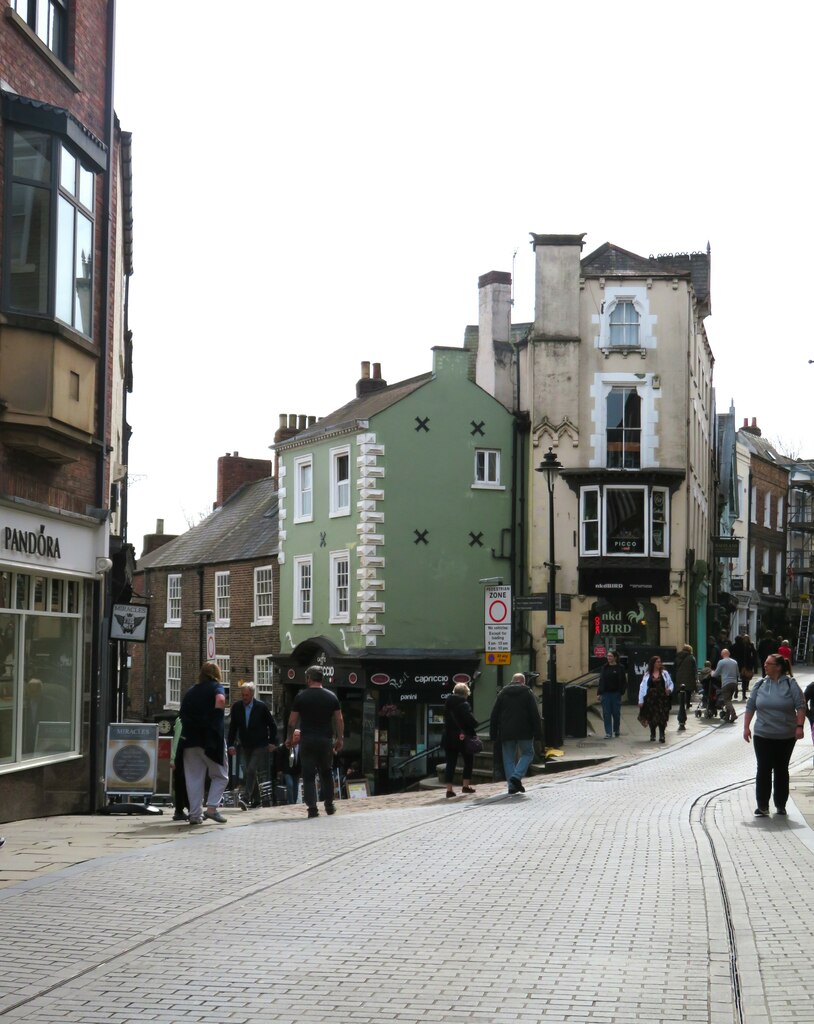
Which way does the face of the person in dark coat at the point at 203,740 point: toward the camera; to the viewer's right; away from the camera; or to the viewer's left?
away from the camera

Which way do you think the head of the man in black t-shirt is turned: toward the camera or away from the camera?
away from the camera

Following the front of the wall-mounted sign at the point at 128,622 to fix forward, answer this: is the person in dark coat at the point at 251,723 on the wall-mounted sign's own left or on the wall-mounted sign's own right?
on the wall-mounted sign's own left

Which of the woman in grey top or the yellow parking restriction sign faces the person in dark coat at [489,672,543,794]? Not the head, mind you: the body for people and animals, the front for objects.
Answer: the yellow parking restriction sign

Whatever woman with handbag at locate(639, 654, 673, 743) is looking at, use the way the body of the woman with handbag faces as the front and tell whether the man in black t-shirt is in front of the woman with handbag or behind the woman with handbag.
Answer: in front

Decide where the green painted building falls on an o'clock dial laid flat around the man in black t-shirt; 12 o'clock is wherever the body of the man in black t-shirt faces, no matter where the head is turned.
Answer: The green painted building is roughly at 12 o'clock from the man in black t-shirt.

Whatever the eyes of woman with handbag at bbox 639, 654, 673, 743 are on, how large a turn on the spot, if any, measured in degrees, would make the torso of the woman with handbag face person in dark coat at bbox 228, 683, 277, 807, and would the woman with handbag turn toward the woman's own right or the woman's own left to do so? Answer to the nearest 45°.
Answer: approximately 45° to the woman's own right

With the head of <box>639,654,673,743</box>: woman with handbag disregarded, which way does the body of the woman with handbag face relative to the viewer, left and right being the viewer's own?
facing the viewer

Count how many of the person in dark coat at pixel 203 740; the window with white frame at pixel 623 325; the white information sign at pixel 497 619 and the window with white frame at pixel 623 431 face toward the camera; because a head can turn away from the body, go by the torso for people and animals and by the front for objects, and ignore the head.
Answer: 3

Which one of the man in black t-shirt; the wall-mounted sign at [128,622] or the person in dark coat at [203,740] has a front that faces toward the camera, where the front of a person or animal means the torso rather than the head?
the wall-mounted sign

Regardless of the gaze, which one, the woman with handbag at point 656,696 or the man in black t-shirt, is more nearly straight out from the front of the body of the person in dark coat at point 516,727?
the woman with handbag

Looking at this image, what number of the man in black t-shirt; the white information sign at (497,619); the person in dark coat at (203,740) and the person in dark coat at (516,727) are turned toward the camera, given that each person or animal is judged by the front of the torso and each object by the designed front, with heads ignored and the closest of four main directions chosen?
1

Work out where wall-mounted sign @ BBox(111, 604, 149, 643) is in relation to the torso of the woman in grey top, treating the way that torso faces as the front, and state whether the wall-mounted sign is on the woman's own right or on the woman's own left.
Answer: on the woman's own right

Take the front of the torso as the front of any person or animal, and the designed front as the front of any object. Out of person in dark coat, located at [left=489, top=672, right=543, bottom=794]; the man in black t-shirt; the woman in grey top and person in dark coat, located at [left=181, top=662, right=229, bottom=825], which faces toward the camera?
the woman in grey top

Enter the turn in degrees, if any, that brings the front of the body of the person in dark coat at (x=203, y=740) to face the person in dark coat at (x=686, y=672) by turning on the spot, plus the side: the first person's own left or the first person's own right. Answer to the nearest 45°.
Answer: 0° — they already face them

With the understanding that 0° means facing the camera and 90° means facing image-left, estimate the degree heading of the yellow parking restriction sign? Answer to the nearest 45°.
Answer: approximately 0°

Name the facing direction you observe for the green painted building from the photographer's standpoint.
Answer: facing the viewer and to the left of the viewer
